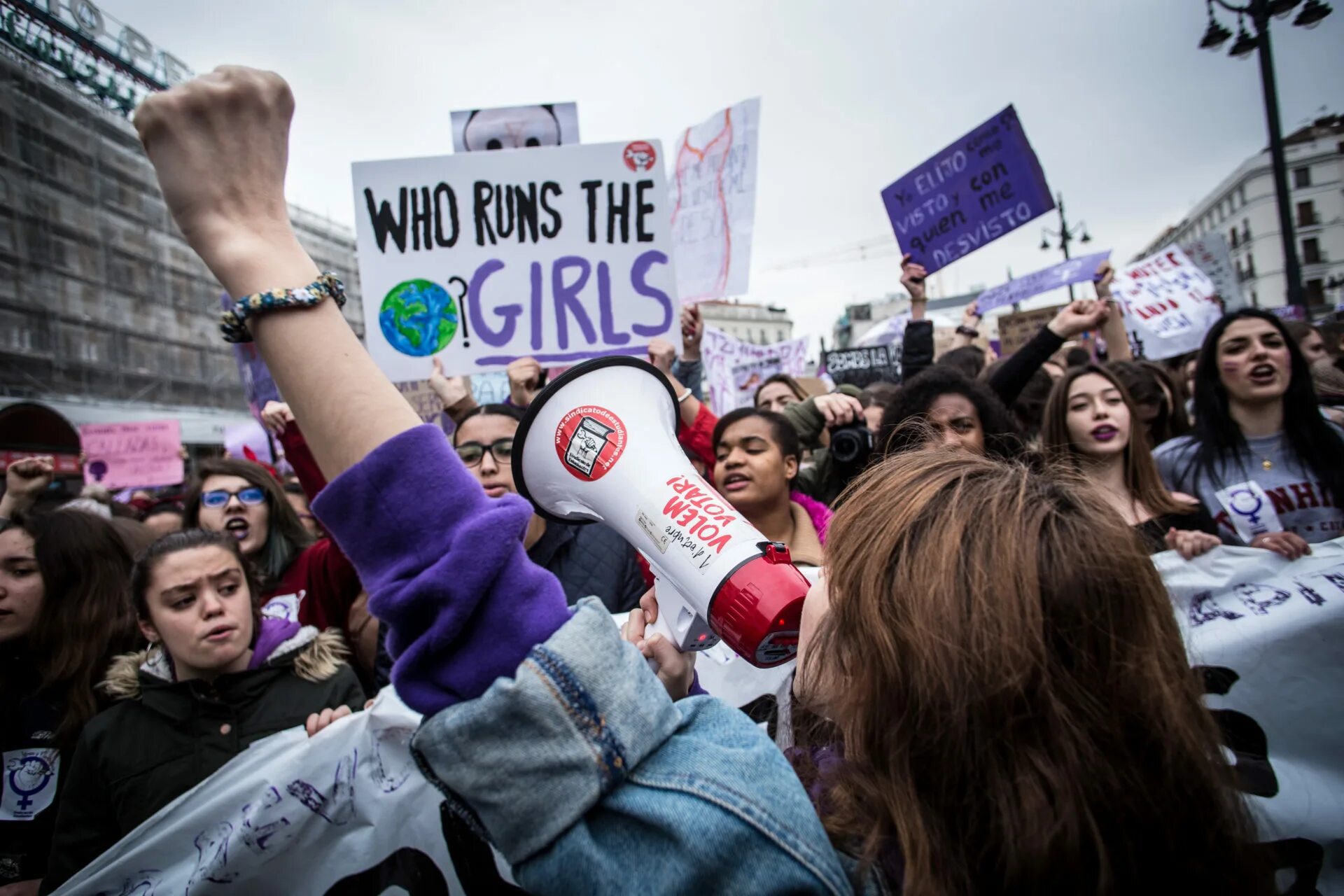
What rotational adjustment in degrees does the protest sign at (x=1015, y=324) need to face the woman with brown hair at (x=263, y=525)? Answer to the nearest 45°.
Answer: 0° — it already faces them

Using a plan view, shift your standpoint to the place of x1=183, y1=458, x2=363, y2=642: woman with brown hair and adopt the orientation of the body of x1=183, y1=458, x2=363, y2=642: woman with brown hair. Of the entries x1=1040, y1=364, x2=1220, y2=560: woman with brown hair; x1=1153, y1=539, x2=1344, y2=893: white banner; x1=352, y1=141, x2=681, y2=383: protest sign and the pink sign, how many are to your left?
3

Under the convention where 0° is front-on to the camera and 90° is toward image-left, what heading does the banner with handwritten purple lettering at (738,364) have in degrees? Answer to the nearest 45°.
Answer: approximately 0°

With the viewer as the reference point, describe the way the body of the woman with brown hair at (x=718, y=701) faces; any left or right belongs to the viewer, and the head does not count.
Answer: facing away from the viewer and to the left of the viewer

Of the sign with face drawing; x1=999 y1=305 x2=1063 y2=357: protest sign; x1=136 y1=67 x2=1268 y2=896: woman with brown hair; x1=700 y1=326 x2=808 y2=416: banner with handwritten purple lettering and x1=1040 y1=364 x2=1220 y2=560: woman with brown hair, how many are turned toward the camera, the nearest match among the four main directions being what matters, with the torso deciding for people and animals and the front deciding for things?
4

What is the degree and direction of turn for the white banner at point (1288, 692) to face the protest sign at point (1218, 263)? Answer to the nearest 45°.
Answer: approximately 180°

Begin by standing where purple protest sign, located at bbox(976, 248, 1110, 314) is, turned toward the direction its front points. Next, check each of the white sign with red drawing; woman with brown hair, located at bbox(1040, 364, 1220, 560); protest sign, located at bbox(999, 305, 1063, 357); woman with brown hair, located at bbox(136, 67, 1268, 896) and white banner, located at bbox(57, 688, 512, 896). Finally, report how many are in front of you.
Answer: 4
